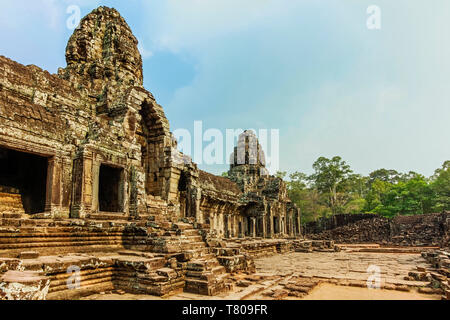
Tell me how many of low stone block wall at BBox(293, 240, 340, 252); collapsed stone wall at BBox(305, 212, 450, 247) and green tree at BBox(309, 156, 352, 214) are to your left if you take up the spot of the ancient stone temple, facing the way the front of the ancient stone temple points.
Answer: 3

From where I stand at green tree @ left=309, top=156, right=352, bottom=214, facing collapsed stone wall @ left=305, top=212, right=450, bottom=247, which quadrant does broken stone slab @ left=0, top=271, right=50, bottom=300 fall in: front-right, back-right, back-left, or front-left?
front-right

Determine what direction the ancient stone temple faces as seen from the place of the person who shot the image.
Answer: facing the viewer and to the right of the viewer

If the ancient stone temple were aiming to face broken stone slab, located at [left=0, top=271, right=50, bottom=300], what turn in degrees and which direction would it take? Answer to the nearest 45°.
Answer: approximately 45° to its right

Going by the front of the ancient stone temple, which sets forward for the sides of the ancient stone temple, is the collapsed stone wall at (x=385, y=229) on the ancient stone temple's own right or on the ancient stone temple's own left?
on the ancient stone temple's own left

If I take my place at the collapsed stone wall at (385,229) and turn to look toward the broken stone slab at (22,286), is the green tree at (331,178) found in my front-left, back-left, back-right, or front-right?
back-right

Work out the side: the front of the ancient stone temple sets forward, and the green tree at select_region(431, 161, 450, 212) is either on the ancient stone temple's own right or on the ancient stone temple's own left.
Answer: on the ancient stone temple's own left

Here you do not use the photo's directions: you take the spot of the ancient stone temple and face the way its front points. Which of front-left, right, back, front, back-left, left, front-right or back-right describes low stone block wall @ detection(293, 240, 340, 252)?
left

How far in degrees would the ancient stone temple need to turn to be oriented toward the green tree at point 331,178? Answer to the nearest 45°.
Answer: approximately 90° to its left
